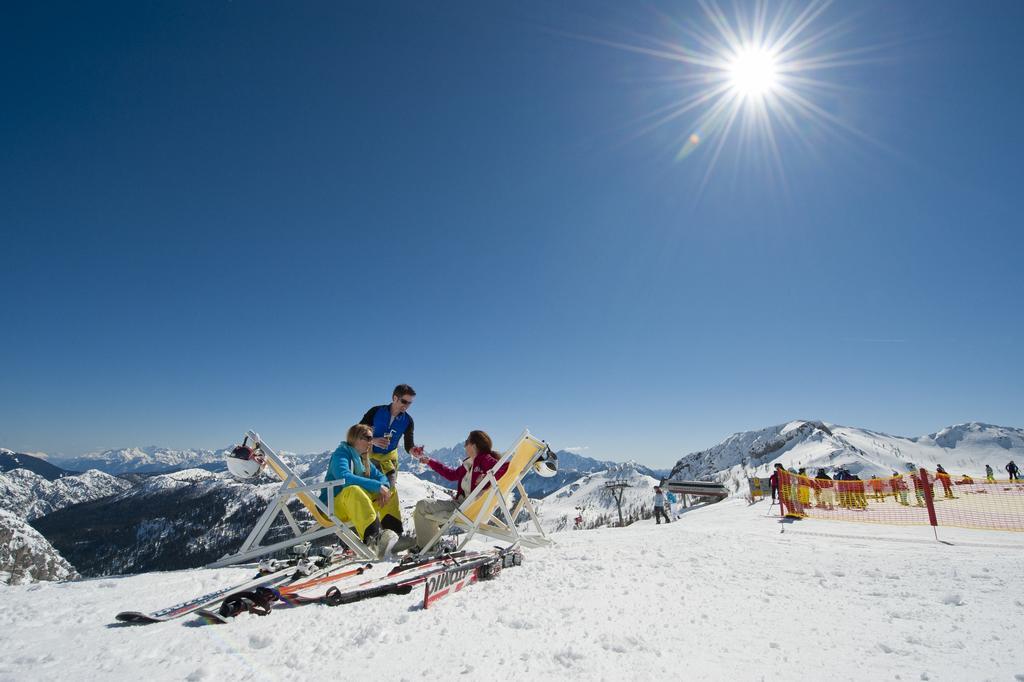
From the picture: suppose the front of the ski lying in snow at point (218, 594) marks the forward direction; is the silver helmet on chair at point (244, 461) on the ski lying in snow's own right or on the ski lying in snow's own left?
on the ski lying in snow's own right

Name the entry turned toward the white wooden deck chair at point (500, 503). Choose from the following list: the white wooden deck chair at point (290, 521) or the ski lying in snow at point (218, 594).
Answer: the white wooden deck chair at point (290, 521)

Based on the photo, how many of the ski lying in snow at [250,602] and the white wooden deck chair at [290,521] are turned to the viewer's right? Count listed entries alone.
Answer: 1

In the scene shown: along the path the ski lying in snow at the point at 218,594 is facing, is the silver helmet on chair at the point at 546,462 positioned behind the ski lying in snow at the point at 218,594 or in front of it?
behind

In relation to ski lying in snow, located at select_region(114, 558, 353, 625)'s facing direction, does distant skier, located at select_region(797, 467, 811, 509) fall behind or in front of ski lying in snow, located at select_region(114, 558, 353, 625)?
behind

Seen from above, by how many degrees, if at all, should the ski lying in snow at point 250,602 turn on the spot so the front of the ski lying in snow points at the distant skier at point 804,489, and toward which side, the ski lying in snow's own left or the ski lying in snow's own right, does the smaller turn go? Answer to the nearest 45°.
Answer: approximately 180°

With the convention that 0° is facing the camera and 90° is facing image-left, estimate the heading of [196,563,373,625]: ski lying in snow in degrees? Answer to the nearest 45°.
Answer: approximately 45°

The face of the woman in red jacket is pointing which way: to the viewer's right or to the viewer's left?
to the viewer's left

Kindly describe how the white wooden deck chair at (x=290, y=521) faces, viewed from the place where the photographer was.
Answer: facing to the right of the viewer

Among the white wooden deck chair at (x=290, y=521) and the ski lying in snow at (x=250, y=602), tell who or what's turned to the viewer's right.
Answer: the white wooden deck chair

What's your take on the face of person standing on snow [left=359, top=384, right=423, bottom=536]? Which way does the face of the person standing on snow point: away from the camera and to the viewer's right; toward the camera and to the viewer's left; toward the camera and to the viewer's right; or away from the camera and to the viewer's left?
toward the camera and to the viewer's right

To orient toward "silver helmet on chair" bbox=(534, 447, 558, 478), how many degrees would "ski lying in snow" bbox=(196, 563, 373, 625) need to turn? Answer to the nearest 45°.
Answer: approximately 180°

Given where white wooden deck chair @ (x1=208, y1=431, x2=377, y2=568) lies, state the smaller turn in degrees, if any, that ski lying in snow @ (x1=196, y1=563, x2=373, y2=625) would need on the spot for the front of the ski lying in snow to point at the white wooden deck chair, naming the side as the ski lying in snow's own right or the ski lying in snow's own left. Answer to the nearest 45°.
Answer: approximately 135° to the ski lying in snow's own right
